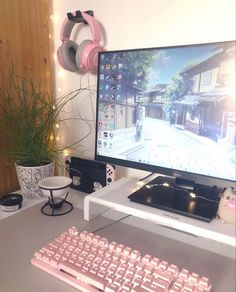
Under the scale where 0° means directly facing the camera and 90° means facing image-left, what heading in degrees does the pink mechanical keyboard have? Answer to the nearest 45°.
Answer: approximately 45°

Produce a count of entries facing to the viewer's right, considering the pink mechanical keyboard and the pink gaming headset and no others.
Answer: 0

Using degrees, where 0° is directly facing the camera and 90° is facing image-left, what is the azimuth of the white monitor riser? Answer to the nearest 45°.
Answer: approximately 45°

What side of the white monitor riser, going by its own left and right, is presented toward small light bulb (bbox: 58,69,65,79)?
right
